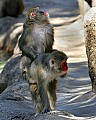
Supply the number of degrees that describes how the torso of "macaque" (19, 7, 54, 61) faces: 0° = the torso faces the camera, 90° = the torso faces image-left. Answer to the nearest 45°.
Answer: approximately 315°
